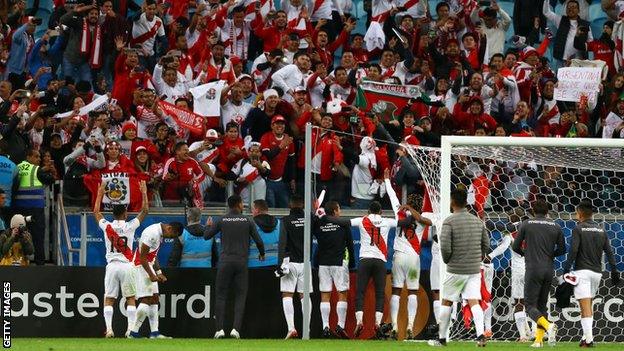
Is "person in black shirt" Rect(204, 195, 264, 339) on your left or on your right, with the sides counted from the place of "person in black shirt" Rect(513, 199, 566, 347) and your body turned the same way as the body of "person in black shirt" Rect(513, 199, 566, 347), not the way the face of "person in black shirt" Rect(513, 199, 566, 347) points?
on your left

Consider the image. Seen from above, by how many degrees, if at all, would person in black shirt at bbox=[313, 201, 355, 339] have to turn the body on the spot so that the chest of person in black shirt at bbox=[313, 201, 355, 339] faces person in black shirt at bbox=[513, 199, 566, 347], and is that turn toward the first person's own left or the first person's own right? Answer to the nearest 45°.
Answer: approximately 135° to the first person's own right

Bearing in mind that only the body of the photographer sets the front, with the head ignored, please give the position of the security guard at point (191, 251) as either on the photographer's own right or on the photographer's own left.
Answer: on the photographer's own left

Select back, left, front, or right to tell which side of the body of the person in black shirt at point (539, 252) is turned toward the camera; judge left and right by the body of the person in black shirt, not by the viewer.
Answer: back

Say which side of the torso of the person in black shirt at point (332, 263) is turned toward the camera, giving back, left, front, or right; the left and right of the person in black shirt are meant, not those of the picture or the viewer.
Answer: back

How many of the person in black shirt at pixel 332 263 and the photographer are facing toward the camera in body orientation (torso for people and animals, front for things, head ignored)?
1

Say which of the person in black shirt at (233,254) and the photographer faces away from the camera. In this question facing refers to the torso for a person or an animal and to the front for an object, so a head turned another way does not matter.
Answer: the person in black shirt

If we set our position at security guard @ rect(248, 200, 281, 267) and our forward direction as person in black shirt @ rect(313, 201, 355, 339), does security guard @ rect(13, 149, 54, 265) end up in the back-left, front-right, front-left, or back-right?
back-right

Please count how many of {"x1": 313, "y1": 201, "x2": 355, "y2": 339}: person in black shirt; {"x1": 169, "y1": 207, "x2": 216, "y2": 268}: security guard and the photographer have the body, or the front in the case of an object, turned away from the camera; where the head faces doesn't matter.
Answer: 2
